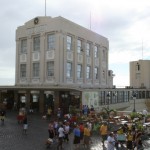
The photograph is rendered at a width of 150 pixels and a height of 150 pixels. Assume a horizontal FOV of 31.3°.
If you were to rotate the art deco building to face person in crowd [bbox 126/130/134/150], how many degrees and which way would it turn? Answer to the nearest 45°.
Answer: approximately 45° to its left

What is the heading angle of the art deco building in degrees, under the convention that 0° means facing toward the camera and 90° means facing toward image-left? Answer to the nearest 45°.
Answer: approximately 45°
